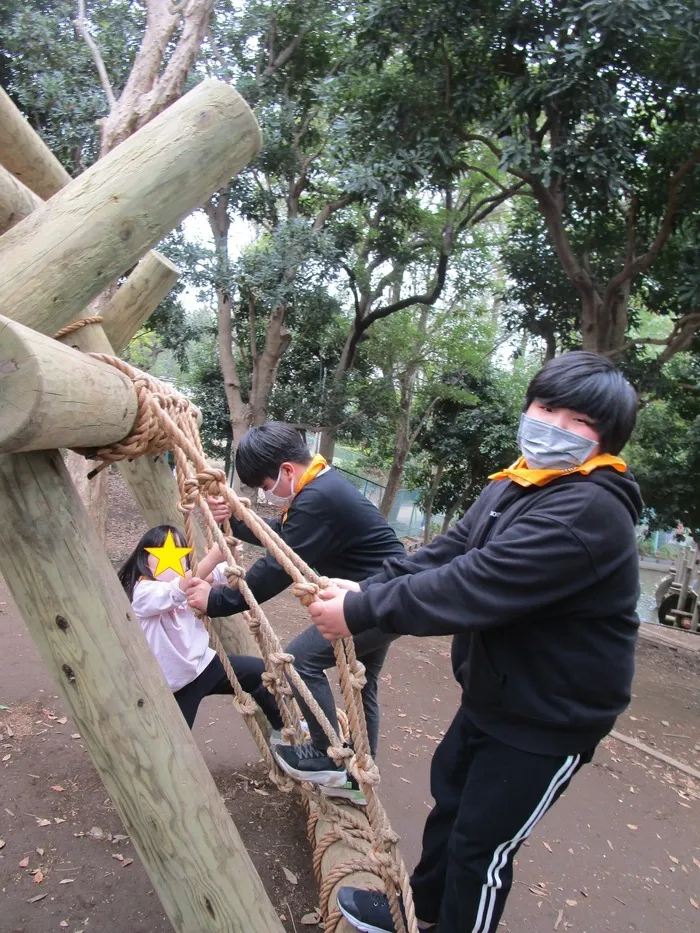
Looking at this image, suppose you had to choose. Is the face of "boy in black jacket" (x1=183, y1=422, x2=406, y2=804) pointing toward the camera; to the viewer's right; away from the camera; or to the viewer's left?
to the viewer's left

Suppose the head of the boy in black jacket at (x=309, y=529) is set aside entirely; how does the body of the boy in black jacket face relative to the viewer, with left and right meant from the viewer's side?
facing to the left of the viewer

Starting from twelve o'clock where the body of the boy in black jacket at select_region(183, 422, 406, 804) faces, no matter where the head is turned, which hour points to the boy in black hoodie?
The boy in black hoodie is roughly at 8 o'clock from the boy in black jacket.
